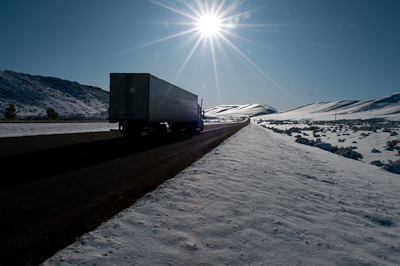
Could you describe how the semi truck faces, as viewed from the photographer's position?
facing away from the viewer and to the right of the viewer
